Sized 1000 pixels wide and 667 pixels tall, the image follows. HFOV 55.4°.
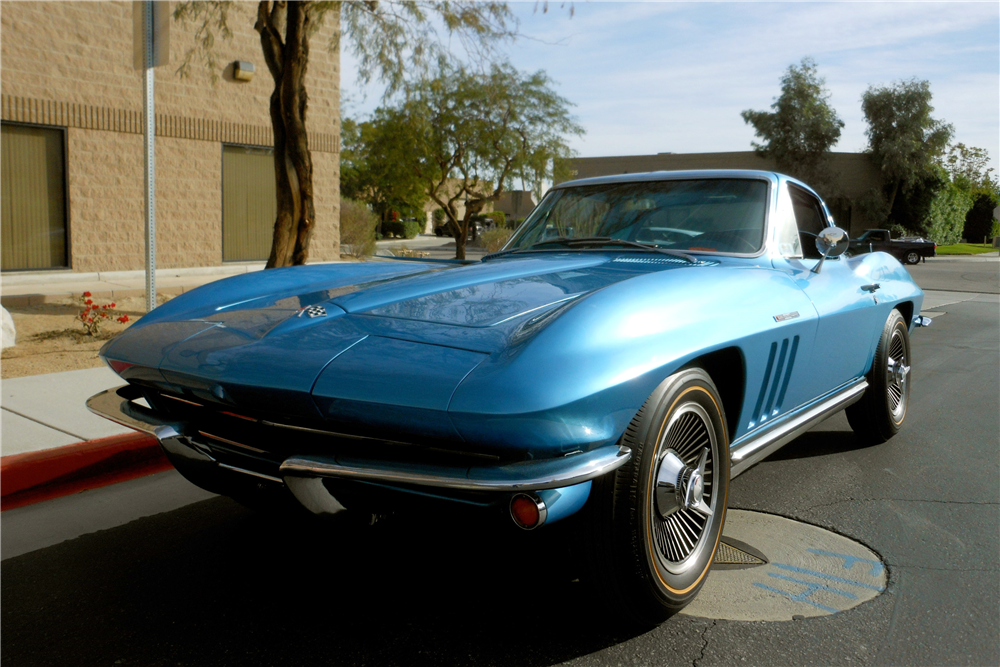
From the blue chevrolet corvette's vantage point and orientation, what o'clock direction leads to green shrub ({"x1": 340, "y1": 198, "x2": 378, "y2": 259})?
The green shrub is roughly at 4 o'clock from the blue chevrolet corvette.

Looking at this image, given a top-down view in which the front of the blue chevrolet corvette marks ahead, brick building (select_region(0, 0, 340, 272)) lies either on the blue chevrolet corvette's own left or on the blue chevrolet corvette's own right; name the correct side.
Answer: on the blue chevrolet corvette's own right

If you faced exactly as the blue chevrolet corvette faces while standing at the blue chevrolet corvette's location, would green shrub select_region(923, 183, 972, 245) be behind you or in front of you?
behind

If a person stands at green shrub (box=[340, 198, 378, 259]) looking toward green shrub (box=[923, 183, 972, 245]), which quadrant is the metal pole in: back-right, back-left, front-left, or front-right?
back-right

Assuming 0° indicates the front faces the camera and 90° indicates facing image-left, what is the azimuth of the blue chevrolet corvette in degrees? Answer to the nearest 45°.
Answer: approximately 45°

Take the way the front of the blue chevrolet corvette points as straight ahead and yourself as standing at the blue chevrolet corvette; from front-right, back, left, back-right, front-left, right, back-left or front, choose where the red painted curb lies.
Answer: right

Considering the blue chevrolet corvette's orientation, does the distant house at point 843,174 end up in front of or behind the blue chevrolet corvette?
behind
